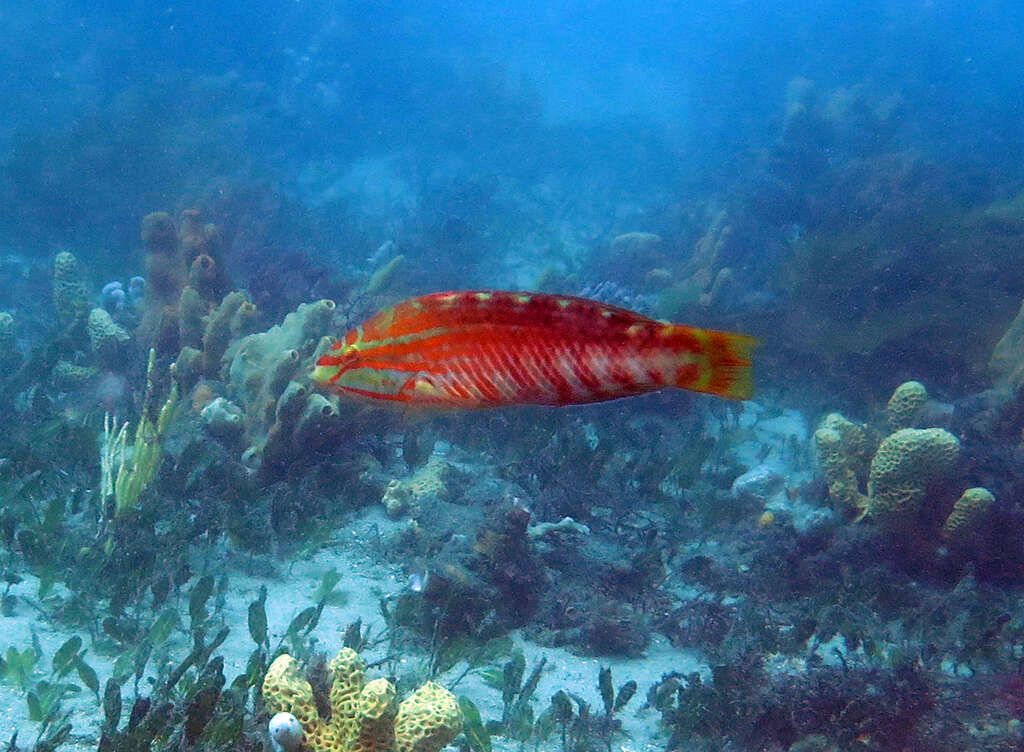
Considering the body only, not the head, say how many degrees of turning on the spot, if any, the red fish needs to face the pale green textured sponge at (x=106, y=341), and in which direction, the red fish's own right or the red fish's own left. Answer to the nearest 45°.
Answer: approximately 45° to the red fish's own right

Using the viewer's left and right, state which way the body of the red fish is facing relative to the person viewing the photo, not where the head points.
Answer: facing to the left of the viewer
